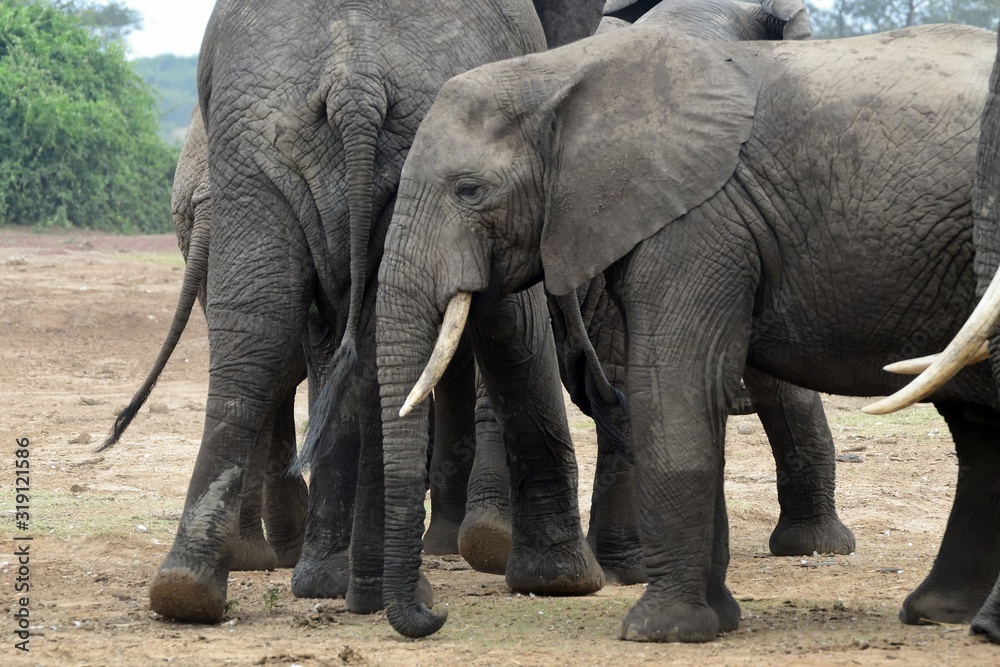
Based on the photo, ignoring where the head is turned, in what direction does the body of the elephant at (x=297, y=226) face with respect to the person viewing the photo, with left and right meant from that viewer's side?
facing away from the viewer and to the right of the viewer

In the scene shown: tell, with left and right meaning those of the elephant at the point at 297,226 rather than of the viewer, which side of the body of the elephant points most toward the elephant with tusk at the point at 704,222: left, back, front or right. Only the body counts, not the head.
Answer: right

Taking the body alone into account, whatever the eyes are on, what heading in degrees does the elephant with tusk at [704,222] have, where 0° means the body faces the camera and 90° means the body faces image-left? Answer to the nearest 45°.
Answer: approximately 90°

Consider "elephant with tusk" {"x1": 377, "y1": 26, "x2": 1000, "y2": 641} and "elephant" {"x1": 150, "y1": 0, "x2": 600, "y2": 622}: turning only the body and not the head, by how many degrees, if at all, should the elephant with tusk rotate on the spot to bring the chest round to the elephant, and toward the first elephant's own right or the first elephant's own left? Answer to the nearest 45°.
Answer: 0° — it already faces it

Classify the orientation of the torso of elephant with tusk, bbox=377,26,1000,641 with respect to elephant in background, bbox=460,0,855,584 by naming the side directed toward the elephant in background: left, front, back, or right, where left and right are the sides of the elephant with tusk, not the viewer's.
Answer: right

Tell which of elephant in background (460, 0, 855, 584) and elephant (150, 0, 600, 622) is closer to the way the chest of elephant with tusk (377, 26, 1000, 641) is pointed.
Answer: the elephant

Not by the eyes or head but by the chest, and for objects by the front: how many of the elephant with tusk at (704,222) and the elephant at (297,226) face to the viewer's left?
1
